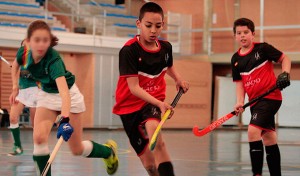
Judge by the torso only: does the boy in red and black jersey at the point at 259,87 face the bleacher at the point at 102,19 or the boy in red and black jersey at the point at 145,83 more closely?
the boy in red and black jersey

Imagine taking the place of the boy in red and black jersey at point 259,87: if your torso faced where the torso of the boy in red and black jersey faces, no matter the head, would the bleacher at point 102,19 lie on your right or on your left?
on your right

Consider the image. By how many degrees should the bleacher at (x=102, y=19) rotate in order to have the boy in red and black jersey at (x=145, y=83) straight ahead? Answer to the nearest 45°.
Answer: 0° — it already faces them

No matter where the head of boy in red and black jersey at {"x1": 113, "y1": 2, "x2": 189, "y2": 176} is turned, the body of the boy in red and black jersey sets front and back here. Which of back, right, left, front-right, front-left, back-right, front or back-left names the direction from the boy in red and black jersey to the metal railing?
back-left

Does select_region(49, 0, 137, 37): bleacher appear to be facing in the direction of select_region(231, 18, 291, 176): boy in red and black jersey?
yes

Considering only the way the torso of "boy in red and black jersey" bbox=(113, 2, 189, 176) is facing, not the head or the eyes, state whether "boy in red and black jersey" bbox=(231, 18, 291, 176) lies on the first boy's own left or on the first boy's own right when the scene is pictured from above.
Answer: on the first boy's own left

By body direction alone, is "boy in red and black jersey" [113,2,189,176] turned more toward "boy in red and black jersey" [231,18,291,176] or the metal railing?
the boy in red and black jersey

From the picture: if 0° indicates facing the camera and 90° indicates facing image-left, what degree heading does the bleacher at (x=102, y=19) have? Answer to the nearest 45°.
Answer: approximately 0°
